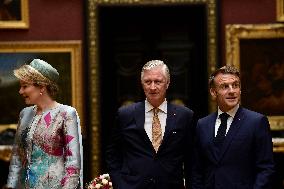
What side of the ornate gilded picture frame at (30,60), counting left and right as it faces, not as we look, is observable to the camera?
front

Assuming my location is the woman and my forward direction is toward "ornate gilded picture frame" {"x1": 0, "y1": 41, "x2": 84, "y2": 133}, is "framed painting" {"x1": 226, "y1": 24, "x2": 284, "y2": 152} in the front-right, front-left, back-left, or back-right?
front-right

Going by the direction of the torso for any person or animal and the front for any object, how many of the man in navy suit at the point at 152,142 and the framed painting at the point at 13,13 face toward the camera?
2

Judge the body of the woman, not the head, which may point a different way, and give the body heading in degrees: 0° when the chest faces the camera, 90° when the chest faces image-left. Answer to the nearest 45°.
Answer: approximately 45°

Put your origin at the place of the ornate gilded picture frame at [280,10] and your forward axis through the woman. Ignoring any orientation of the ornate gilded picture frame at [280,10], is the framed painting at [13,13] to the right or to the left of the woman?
right

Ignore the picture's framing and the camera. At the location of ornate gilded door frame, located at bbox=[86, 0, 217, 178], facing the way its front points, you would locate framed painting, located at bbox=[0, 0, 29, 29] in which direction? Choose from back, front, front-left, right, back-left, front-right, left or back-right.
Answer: right

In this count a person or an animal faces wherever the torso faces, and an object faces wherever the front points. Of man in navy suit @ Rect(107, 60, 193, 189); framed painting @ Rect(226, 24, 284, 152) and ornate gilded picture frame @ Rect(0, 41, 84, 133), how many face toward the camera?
3

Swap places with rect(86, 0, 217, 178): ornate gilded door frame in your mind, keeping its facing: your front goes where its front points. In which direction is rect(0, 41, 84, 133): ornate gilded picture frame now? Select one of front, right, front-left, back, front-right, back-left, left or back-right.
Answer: right

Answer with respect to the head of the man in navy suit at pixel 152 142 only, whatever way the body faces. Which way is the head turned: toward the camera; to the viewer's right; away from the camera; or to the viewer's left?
toward the camera

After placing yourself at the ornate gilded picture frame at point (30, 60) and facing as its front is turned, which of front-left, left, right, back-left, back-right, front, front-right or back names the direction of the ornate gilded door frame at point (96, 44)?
left

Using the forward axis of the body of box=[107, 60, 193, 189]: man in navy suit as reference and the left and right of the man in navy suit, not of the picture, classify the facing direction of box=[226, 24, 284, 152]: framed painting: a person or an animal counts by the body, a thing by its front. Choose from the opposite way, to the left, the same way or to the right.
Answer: the same way

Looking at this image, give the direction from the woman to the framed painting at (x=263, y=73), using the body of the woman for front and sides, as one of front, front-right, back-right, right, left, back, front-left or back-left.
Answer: back

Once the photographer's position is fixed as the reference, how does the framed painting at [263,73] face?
facing the viewer

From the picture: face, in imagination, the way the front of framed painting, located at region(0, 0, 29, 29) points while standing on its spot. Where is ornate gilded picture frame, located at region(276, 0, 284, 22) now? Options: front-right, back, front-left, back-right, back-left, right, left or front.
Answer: left
